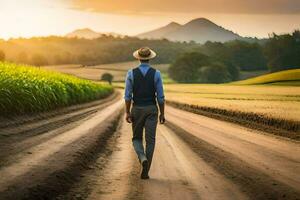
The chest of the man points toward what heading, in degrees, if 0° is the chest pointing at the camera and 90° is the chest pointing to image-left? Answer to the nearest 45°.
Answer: approximately 180°

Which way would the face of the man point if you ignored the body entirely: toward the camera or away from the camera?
away from the camera
